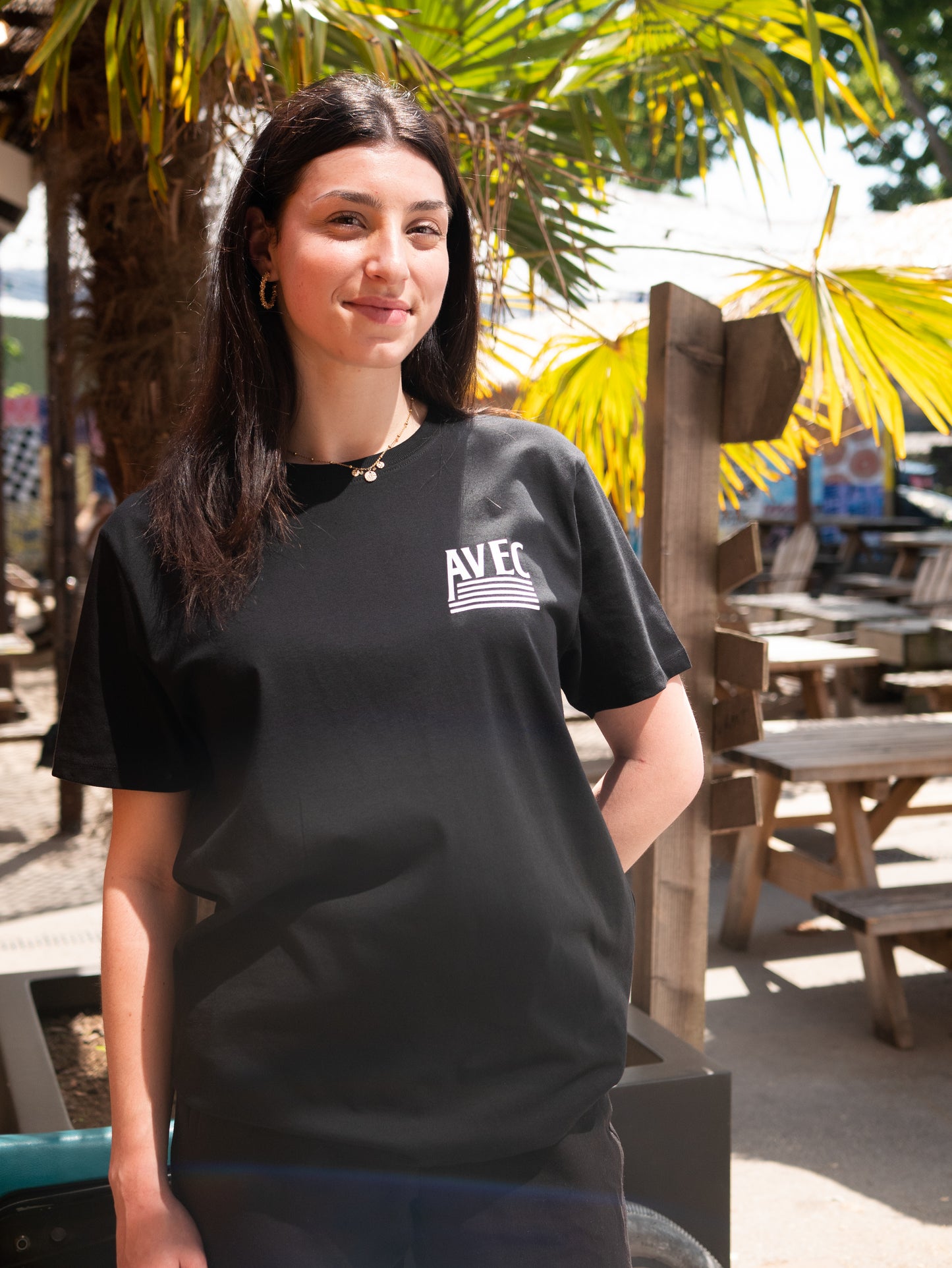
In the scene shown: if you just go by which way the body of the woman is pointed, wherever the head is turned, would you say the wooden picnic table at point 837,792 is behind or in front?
behind

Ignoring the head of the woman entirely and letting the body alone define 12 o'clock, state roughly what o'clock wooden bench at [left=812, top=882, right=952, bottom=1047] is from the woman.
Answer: The wooden bench is roughly at 7 o'clock from the woman.

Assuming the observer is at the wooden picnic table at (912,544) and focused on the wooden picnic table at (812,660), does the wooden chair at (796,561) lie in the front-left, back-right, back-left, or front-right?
front-right

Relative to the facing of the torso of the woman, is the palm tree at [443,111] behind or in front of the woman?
behind

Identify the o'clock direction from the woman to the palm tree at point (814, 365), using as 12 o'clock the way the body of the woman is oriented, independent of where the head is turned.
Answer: The palm tree is roughly at 7 o'clock from the woman.

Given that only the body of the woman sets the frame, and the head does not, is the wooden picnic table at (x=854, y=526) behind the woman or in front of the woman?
behind

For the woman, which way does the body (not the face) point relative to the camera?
toward the camera

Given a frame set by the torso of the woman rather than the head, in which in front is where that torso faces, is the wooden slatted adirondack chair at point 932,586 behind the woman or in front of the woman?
behind

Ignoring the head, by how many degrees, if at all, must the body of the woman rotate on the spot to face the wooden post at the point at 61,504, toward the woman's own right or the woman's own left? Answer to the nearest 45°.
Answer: approximately 180°
